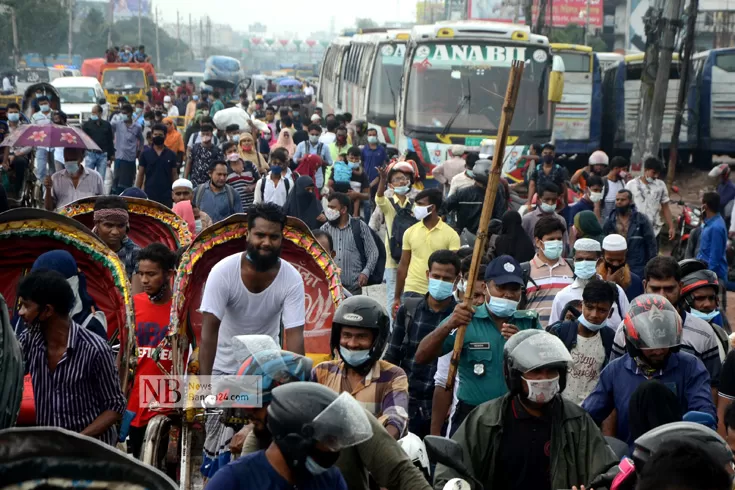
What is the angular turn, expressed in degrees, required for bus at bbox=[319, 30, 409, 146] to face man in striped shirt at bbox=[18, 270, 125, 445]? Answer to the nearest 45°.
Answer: approximately 45° to its right

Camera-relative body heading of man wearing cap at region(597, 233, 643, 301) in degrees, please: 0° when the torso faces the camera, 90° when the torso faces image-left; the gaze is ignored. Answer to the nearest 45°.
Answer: approximately 0°

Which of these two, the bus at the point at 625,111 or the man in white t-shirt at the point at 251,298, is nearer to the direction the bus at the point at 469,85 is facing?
the man in white t-shirt

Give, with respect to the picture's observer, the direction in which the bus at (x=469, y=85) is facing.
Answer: facing the viewer

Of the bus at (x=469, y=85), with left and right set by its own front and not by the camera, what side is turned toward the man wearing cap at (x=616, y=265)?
front

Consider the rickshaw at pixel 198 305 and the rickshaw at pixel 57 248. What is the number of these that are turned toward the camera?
2

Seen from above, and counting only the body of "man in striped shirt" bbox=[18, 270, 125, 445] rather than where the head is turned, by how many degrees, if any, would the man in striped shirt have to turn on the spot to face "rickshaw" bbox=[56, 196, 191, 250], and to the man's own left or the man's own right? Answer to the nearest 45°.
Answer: approximately 135° to the man's own right

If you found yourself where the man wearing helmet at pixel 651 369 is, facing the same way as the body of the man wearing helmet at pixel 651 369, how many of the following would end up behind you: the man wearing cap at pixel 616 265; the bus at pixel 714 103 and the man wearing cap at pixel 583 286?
3

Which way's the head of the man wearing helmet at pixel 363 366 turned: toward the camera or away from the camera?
toward the camera

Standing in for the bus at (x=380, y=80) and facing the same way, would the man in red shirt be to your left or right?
on your right

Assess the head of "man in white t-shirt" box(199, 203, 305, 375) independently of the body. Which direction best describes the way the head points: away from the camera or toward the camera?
toward the camera

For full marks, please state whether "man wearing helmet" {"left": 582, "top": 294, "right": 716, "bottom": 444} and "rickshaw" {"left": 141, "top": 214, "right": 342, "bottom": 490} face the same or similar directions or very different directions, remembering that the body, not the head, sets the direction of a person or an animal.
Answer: same or similar directions

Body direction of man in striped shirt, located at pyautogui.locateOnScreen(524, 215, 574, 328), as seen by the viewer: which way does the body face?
toward the camera
